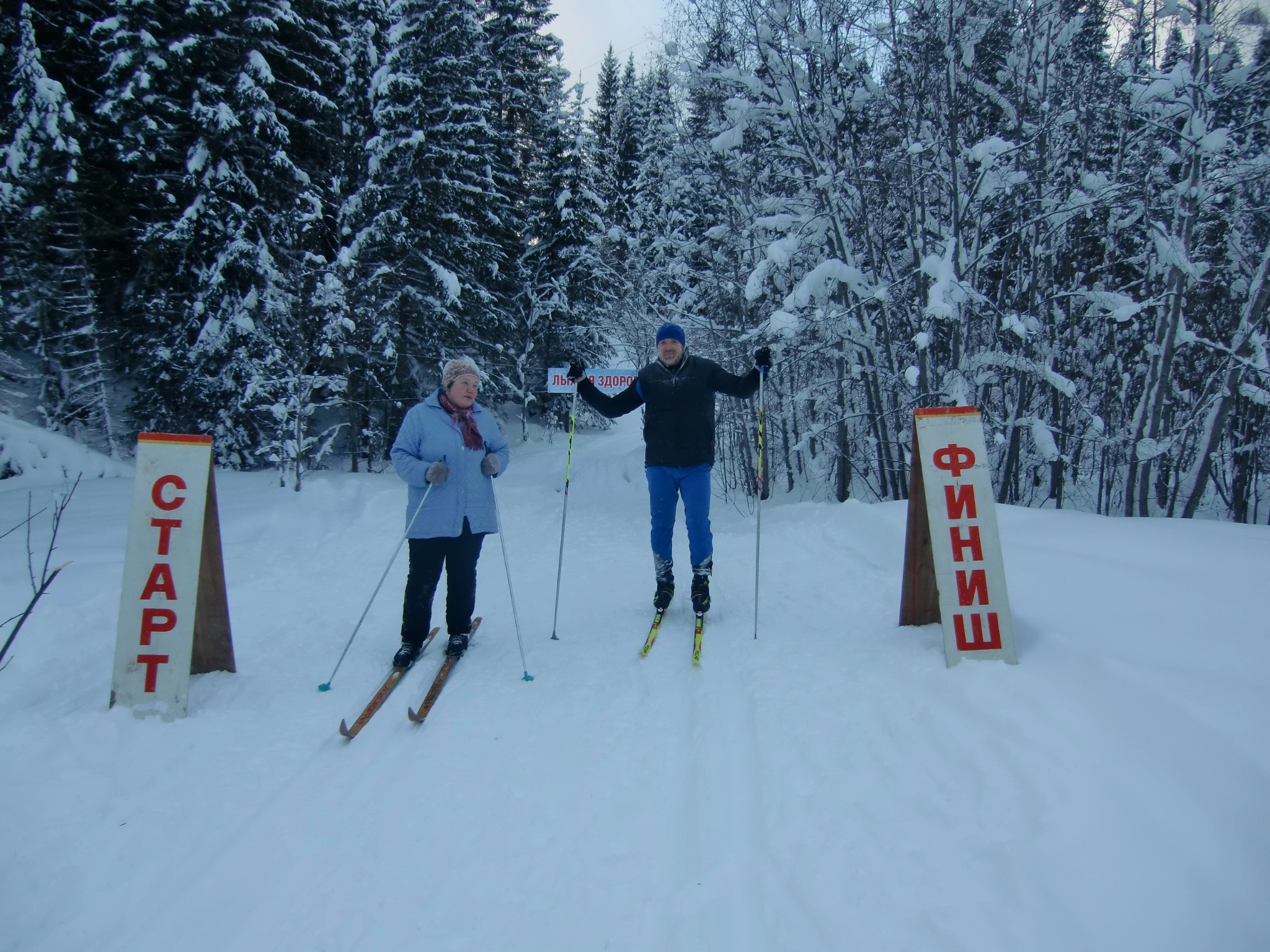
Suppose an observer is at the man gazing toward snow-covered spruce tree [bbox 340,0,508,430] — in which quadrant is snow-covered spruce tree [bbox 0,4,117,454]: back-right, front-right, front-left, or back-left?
front-left

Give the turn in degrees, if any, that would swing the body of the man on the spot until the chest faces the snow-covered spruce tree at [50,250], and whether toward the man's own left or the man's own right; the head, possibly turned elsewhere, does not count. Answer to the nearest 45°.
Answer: approximately 135° to the man's own right

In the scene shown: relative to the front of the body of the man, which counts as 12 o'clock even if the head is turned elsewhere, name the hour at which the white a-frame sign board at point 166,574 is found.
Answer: The white a-frame sign board is roughly at 2 o'clock from the man.

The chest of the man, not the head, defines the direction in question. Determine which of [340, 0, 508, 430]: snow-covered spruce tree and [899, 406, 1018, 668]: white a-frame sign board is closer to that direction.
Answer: the white a-frame sign board

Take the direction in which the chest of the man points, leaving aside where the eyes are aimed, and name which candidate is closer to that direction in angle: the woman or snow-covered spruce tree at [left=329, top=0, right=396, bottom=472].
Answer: the woman

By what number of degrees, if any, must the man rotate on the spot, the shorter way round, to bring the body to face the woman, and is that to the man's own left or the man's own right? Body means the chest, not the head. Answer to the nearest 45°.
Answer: approximately 45° to the man's own right

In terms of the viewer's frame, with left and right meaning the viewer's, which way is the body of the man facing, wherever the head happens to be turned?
facing the viewer

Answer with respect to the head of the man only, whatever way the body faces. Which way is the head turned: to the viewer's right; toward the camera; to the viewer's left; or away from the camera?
toward the camera

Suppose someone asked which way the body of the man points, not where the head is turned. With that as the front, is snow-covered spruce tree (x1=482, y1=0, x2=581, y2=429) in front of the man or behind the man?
behind

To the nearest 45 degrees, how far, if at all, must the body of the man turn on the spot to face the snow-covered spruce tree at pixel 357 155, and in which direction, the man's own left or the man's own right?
approximately 135° to the man's own right

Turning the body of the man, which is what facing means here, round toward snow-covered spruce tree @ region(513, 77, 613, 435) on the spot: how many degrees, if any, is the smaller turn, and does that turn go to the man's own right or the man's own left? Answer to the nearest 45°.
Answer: approximately 180°
